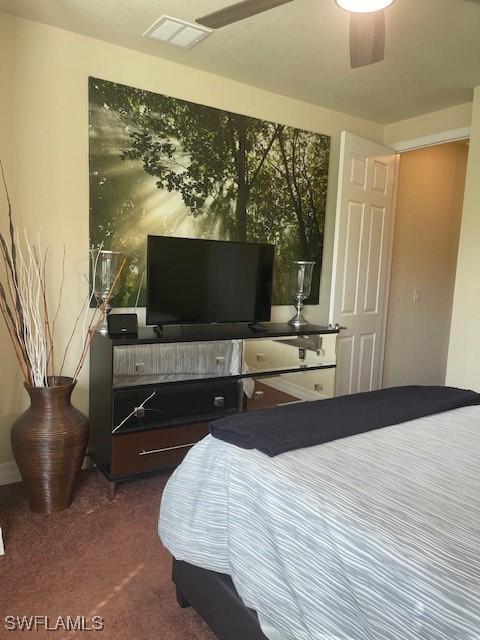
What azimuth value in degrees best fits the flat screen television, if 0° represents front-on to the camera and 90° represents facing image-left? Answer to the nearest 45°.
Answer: approximately 315°

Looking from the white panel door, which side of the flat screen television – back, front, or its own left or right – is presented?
left

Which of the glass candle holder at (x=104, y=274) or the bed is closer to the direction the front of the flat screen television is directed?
the bed

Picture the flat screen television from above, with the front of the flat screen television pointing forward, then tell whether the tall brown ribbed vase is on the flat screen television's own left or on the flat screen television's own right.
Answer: on the flat screen television's own right

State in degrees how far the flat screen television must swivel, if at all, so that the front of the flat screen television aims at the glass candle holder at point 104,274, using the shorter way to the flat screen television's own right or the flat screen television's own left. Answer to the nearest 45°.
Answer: approximately 135° to the flat screen television's own right

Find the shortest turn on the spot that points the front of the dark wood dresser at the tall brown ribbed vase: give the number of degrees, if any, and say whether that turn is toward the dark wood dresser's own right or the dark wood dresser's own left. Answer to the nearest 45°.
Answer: approximately 90° to the dark wood dresser's own right

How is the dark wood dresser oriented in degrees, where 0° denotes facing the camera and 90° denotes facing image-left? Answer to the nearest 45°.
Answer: approximately 315°
